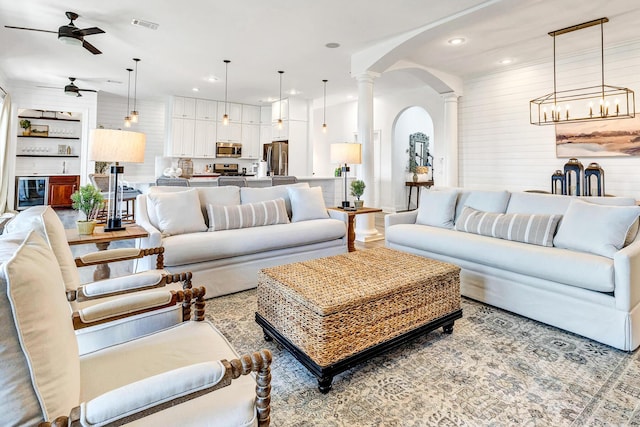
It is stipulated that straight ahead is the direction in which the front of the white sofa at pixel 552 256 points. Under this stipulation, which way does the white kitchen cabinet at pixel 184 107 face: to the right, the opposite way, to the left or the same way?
to the left

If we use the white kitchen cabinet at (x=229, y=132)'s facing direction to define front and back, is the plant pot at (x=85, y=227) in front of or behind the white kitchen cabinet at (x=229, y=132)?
in front

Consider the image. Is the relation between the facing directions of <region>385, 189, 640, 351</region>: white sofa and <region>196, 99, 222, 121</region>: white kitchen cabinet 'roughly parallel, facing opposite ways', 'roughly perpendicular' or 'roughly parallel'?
roughly perpendicular

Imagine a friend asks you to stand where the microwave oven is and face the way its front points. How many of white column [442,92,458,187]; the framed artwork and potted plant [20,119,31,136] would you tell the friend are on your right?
1

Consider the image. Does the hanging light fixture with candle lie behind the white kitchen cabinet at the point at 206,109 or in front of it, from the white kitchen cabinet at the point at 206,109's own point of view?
in front
